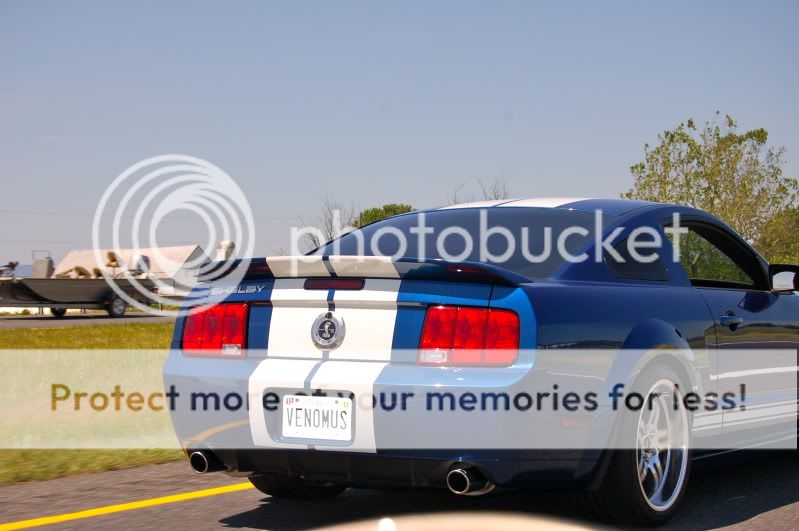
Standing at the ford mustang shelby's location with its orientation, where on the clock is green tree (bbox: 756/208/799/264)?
The green tree is roughly at 11 o'clock from the ford mustang shelby.

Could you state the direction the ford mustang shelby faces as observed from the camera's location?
facing away from the viewer and to the right of the viewer
